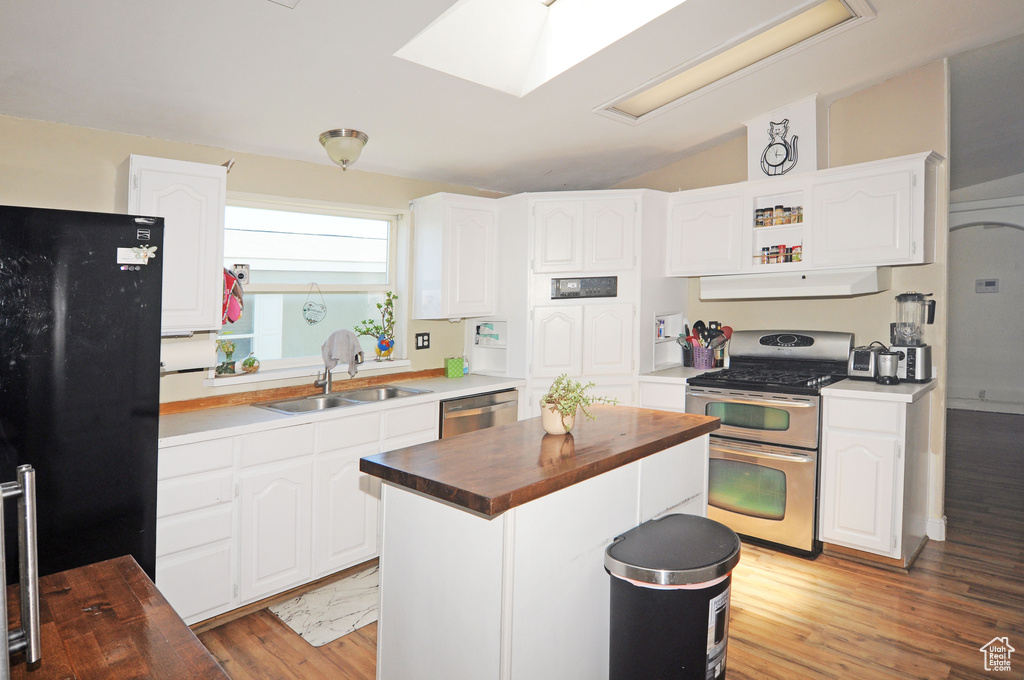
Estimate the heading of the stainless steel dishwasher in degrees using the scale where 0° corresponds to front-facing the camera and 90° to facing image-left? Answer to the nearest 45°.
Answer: approximately 315°

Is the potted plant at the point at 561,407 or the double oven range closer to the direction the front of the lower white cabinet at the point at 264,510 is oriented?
the potted plant

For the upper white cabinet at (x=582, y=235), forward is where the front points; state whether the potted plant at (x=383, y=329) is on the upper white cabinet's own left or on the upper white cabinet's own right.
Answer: on the upper white cabinet's own right

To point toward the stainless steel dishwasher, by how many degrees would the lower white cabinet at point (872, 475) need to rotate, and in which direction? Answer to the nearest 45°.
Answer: approximately 45° to its right

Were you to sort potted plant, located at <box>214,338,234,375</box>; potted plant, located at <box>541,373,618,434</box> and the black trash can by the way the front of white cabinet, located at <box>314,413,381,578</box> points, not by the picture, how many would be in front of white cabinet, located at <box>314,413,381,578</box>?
2

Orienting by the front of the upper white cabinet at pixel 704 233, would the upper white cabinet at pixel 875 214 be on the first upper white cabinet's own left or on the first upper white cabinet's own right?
on the first upper white cabinet's own left
